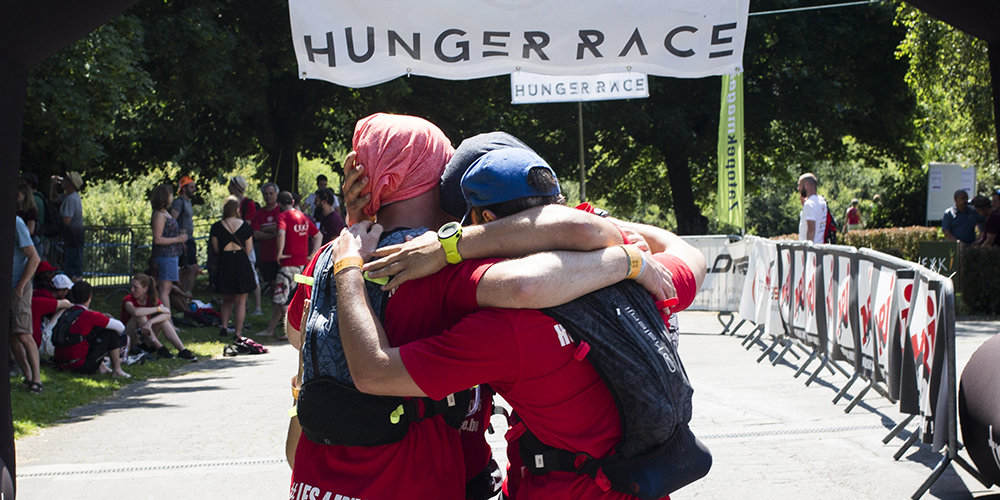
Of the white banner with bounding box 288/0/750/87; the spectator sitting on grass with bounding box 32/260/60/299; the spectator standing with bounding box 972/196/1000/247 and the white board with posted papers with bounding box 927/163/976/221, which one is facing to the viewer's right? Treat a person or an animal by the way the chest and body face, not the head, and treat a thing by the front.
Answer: the spectator sitting on grass

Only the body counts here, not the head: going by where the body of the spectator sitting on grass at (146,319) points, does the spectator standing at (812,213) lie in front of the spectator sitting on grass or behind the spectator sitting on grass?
in front

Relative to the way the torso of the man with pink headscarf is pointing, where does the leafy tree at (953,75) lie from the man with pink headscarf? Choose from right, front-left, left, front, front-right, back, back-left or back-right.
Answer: front

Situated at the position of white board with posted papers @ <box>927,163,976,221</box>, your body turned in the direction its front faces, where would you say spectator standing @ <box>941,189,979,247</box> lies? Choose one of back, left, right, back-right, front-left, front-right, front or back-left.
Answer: front

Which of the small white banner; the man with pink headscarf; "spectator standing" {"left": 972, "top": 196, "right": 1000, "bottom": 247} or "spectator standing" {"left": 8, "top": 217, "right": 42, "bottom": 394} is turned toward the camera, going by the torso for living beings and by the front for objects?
the small white banner

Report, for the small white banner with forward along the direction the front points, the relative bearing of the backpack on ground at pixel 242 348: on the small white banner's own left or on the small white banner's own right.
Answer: on the small white banner's own right

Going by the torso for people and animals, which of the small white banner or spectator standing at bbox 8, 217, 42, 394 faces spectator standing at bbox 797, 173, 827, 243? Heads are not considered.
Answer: spectator standing at bbox 8, 217, 42, 394

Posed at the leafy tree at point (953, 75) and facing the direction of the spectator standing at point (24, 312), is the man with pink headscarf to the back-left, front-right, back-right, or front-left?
front-left

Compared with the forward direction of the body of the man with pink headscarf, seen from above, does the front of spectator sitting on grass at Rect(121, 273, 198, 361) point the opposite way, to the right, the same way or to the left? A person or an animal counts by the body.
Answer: to the right

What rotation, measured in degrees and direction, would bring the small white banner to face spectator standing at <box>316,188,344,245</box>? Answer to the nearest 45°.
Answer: approximately 90° to its right

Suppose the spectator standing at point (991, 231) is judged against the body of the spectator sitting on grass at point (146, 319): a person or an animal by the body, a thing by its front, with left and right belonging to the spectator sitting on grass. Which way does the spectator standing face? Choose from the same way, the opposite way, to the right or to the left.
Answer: the opposite way

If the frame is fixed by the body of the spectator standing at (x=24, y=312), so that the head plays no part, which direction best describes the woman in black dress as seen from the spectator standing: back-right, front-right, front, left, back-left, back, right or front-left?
front-left
